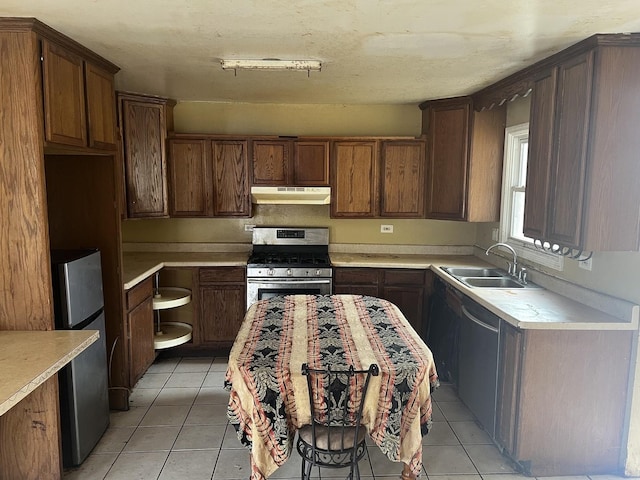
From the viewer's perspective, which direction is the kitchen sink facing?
to the viewer's left

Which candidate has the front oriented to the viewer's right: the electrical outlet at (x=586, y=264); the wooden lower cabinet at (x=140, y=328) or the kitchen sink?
the wooden lower cabinet

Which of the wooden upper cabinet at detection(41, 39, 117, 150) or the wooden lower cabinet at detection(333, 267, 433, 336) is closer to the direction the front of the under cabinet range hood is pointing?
the wooden upper cabinet

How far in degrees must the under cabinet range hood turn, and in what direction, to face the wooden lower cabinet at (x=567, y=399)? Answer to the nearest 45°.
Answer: approximately 45° to its left

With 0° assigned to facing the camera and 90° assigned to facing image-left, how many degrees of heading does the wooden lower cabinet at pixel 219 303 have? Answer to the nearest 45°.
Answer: approximately 0°

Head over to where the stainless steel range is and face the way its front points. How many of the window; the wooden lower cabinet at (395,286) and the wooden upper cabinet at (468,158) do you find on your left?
3

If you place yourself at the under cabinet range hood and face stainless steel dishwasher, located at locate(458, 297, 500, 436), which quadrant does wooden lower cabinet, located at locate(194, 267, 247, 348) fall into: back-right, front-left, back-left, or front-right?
back-right

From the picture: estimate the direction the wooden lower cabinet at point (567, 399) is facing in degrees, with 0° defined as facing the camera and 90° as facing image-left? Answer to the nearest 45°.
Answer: approximately 90°

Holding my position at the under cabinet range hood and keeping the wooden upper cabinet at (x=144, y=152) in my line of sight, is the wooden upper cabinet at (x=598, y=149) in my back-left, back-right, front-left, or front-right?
back-left
